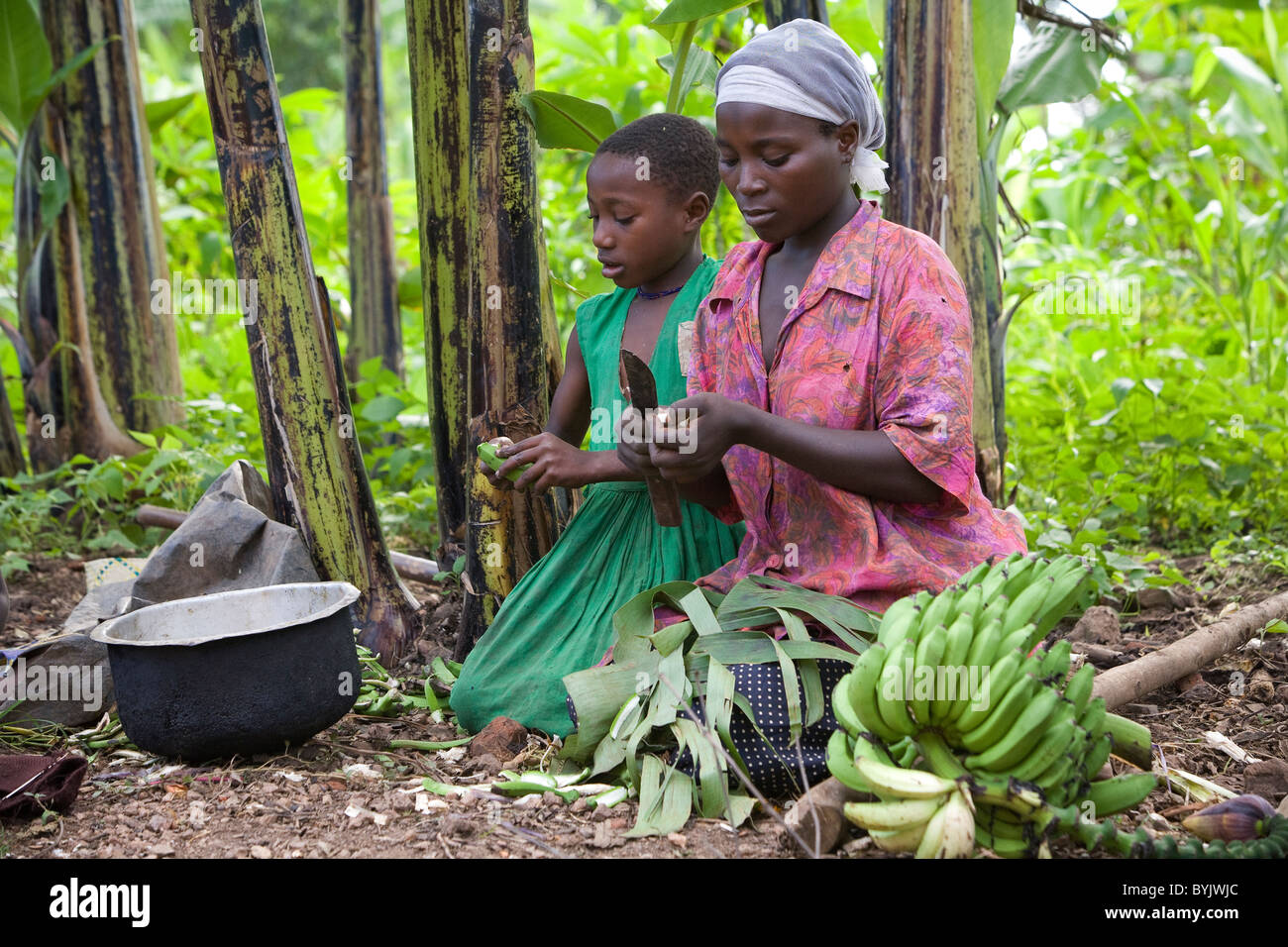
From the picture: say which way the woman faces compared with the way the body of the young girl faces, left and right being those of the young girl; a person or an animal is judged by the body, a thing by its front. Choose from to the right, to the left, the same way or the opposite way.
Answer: the same way

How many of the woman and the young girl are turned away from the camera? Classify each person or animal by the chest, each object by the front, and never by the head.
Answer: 0

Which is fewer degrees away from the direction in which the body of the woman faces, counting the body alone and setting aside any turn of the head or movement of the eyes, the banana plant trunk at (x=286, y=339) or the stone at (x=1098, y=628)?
the banana plant trunk

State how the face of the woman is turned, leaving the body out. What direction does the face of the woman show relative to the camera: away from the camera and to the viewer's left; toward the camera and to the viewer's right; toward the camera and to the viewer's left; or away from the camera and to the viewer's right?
toward the camera and to the viewer's left

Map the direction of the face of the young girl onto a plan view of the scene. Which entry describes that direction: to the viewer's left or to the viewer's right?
to the viewer's left

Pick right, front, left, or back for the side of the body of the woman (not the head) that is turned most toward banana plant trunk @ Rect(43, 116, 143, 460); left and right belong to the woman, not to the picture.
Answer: right

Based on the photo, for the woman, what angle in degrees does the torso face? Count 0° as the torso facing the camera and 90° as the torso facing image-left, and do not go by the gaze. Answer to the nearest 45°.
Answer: approximately 45°

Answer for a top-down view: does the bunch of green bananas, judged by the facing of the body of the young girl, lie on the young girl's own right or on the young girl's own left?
on the young girl's own left

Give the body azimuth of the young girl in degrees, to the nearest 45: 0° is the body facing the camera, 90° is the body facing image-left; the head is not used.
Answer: approximately 45°

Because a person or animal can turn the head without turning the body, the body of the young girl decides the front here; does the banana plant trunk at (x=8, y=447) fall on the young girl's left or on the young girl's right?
on the young girl's right

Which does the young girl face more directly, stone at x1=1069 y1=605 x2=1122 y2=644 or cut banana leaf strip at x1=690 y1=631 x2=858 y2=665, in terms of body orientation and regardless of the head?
the cut banana leaf strip

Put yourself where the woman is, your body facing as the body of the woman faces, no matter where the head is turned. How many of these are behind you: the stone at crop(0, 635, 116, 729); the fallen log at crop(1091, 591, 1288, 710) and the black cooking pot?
1
